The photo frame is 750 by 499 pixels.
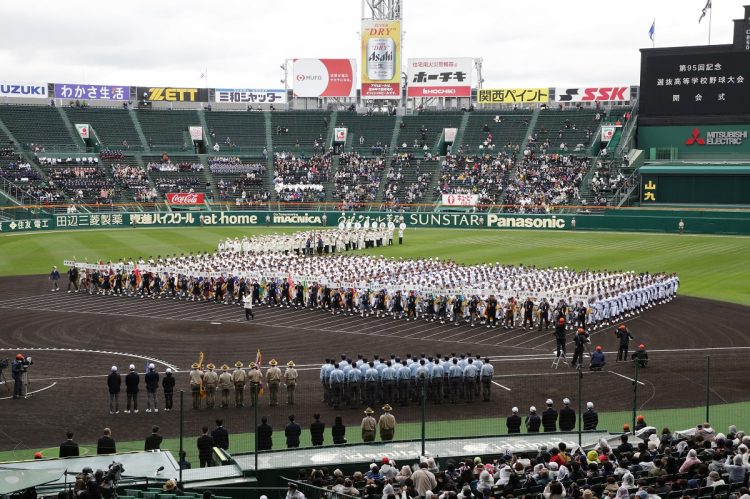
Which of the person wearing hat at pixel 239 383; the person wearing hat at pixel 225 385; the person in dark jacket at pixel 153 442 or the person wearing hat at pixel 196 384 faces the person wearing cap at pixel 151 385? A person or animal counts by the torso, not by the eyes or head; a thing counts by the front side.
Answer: the person in dark jacket

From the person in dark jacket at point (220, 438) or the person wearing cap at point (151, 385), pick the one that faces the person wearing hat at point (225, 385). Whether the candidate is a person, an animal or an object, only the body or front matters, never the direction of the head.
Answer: the person in dark jacket

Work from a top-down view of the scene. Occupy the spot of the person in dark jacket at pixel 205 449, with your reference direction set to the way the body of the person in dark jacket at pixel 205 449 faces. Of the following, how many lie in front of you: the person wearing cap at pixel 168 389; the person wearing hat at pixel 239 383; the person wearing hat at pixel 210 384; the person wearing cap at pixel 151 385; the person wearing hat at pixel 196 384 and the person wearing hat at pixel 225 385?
6

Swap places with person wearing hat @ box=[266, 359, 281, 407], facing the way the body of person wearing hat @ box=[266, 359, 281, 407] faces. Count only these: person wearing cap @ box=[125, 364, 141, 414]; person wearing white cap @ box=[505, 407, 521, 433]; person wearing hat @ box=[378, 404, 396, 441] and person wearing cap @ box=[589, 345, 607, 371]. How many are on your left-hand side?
1

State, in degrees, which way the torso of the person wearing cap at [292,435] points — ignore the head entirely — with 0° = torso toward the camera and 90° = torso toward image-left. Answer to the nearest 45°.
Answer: approximately 180°

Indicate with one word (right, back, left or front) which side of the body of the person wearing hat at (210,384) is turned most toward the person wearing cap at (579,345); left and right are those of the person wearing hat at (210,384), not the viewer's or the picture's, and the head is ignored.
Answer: right

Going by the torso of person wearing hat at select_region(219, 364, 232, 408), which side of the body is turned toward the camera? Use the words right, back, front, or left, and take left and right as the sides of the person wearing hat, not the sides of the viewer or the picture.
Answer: back

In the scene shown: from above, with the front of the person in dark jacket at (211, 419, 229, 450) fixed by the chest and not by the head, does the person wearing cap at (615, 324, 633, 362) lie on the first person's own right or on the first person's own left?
on the first person's own right
